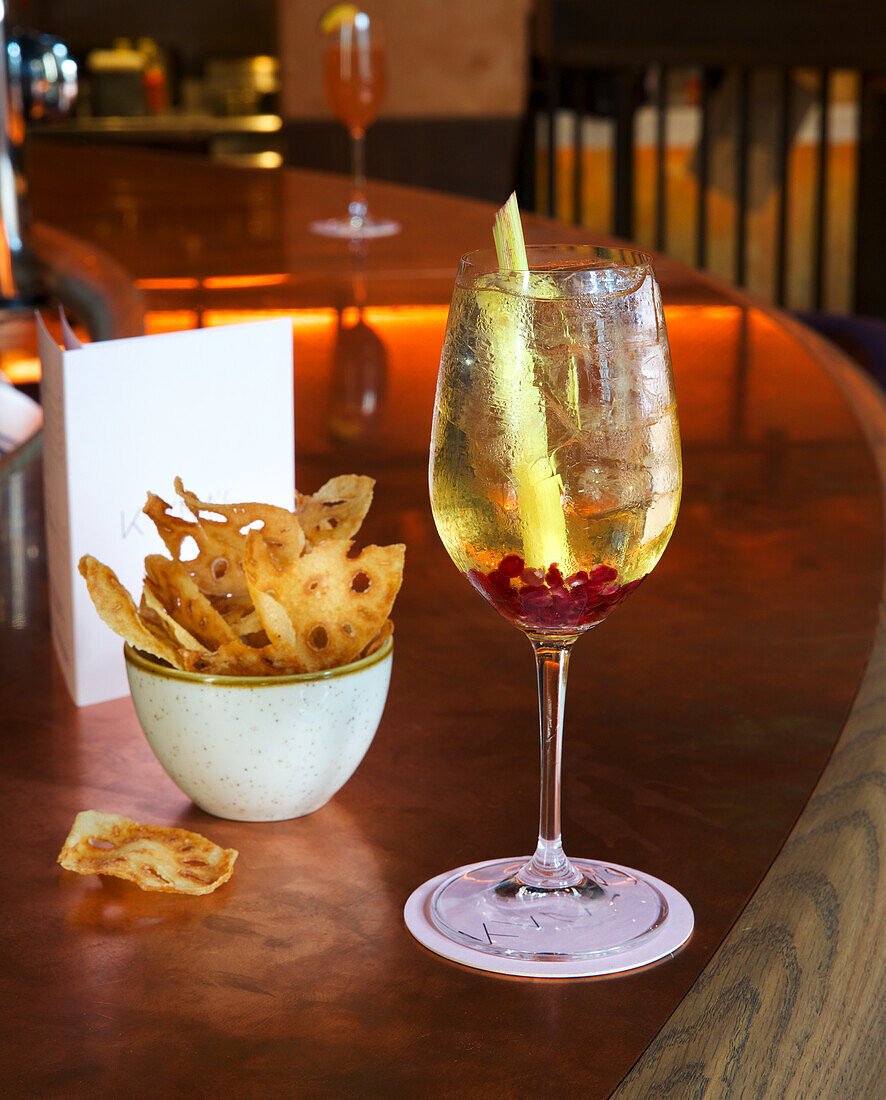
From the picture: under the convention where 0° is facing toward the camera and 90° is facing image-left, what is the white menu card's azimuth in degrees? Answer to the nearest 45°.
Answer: approximately 0°
